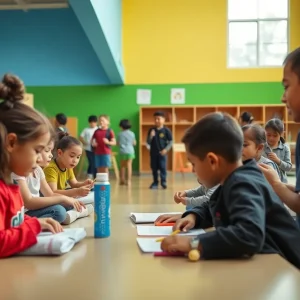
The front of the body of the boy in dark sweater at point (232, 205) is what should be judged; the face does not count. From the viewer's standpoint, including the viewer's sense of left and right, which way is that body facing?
facing to the left of the viewer

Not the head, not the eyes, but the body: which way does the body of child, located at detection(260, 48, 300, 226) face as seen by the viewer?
to the viewer's left

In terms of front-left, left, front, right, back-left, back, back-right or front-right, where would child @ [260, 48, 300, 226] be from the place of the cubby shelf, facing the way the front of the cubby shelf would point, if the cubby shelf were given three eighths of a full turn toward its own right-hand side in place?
back-left

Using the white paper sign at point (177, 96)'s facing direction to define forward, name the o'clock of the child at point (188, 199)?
The child is roughly at 12 o'clock from the white paper sign.

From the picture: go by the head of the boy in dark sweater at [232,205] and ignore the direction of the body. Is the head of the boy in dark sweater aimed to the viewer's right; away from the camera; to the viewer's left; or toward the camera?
to the viewer's left

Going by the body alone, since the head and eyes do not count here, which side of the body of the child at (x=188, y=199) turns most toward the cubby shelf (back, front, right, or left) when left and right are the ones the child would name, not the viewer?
right

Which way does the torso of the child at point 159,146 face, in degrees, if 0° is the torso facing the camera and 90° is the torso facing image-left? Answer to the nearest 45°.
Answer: approximately 0°

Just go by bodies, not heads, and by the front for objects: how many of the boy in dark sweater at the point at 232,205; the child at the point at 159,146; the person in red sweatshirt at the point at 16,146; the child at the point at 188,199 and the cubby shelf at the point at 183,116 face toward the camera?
2

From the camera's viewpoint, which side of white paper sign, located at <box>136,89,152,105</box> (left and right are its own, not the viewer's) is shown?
front

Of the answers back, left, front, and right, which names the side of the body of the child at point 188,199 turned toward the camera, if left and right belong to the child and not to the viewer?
left

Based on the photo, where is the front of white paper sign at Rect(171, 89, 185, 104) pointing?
toward the camera

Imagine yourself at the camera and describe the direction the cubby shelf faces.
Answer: facing the viewer

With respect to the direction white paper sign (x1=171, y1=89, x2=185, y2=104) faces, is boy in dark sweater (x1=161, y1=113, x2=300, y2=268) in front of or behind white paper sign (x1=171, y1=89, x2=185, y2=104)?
in front

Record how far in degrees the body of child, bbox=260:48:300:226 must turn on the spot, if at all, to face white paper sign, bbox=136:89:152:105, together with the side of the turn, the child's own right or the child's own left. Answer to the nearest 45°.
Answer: approximately 90° to the child's own right

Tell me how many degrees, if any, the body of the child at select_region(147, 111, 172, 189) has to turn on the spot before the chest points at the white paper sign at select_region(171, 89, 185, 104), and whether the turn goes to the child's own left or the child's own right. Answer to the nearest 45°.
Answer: approximately 180°
